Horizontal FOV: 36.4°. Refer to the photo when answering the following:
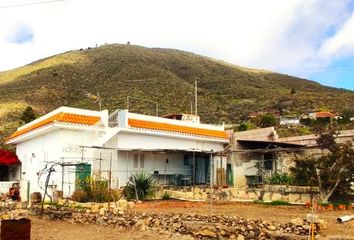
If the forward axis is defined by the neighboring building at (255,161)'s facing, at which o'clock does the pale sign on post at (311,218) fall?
The pale sign on post is roughly at 12 o'clock from the neighboring building.

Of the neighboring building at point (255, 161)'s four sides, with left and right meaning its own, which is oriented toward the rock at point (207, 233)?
front

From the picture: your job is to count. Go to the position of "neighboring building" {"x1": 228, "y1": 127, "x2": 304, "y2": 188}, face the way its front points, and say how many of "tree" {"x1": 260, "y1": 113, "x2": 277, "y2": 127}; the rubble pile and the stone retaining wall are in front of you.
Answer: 2

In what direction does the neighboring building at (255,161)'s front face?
toward the camera

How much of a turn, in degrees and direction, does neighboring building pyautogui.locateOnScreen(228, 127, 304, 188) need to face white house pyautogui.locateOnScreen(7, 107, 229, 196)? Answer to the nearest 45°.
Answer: approximately 90° to its right

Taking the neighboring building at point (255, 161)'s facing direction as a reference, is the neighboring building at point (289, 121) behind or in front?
behind

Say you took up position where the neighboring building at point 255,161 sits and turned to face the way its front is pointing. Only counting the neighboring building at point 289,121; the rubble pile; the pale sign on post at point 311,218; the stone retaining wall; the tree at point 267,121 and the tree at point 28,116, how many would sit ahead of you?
3

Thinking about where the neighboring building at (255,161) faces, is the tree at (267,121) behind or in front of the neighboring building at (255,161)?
behind

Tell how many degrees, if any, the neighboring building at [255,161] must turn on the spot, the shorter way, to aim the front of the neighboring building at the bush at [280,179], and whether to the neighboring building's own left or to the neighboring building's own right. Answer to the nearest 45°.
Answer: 0° — it already faces it

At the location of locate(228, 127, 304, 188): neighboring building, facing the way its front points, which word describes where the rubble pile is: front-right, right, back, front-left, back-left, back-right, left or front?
front

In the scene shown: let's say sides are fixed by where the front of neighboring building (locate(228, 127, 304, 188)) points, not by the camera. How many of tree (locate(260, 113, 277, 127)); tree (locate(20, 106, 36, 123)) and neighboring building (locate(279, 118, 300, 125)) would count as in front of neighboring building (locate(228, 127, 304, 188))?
0

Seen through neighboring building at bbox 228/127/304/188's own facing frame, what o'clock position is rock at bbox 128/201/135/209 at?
The rock is roughly at 1 o'clock from the neighboring building.

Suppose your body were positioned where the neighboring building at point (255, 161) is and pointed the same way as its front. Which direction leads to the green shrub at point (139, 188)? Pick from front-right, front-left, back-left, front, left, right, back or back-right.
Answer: front-right

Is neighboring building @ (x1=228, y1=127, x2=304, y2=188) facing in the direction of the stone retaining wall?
yes

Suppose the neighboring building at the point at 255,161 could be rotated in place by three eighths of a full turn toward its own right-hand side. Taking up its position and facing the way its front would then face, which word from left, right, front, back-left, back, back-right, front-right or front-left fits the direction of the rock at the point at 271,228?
back-left

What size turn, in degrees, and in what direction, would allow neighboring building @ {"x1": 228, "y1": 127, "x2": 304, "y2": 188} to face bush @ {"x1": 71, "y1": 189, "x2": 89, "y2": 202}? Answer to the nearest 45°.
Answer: approximately 45° to its right
